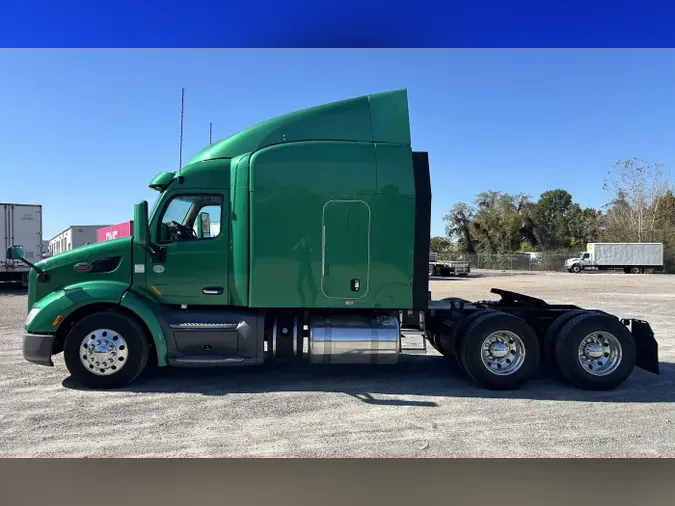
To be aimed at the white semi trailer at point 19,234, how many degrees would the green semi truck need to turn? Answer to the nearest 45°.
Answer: approximately 45° to its right

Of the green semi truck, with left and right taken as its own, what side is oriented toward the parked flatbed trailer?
right

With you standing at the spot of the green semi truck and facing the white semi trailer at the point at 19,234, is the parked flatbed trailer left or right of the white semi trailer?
right

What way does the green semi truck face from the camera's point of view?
to the viewer's left

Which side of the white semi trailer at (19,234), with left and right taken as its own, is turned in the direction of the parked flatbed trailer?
right

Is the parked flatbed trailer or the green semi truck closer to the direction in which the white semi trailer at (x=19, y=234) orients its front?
the parked flatbed trailer

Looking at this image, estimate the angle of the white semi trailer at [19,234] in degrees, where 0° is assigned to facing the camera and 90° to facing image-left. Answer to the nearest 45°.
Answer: approximately 180°

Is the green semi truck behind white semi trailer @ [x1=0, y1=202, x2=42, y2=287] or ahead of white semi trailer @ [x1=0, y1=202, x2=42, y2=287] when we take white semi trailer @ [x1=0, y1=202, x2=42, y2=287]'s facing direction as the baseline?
behind

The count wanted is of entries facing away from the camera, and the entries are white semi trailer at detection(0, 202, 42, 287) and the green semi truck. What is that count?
1

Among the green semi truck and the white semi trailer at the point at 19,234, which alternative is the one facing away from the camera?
the white semi trailer

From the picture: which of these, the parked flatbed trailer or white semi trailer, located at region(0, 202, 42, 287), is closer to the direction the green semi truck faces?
the white semi trailer
